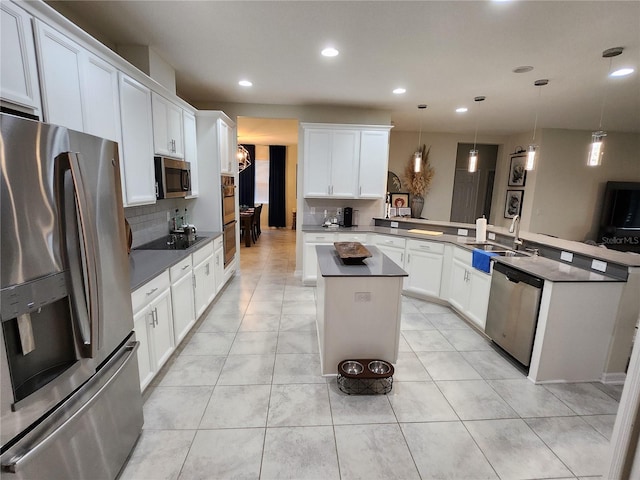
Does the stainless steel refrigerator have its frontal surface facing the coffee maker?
no

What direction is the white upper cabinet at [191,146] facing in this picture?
to the viewer's right

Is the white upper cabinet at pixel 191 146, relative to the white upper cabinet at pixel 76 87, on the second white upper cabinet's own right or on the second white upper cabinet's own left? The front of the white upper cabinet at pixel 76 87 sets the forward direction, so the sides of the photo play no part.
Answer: on the second white upper cabinet's own left

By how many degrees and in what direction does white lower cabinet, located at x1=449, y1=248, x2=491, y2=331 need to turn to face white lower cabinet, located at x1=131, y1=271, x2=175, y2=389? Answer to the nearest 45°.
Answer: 0° — it already faces it

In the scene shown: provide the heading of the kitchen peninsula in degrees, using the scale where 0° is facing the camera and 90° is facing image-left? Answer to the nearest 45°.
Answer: approximately 45°

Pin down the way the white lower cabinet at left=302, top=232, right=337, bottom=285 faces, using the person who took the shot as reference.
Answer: facing the viewer

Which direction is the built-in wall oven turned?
to the viewer's right

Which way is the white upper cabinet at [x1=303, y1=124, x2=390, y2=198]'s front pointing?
toward the camera

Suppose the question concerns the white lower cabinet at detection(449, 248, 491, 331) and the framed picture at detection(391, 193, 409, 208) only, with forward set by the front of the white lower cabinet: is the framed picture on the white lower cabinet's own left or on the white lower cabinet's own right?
on the white lower cabinet's own right

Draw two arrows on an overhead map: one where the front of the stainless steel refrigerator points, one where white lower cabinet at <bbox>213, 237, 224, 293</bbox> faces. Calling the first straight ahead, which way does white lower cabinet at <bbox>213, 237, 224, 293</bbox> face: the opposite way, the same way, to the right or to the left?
the same way

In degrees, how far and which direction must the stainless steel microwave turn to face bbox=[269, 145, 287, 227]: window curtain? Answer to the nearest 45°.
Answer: approximately 90° to its left

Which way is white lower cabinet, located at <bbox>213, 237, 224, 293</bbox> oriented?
to the viewer's right

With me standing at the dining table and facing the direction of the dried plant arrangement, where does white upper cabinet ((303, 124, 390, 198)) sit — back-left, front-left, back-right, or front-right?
front-right

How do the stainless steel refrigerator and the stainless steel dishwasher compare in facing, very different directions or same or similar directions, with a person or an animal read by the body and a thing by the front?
very different directions

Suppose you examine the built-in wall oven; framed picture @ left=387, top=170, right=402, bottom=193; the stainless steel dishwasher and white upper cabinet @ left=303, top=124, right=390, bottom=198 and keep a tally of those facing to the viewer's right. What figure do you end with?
1

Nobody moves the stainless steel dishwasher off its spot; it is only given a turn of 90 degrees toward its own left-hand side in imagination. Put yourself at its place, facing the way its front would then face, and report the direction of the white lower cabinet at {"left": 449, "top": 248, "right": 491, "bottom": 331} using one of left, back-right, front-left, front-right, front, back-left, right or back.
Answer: back

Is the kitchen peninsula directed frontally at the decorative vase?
no

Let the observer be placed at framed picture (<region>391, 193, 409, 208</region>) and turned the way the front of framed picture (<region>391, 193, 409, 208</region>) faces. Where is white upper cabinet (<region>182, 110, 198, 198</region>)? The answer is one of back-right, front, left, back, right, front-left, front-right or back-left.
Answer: front-right

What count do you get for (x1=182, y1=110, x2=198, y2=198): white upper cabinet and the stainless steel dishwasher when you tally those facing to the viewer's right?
1

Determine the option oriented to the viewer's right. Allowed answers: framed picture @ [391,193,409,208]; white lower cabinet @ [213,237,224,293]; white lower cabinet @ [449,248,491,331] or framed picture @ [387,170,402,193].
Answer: white lower cabinet @ [213,237,224,293]

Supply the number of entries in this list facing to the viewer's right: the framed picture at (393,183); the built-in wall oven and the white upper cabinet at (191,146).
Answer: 2
